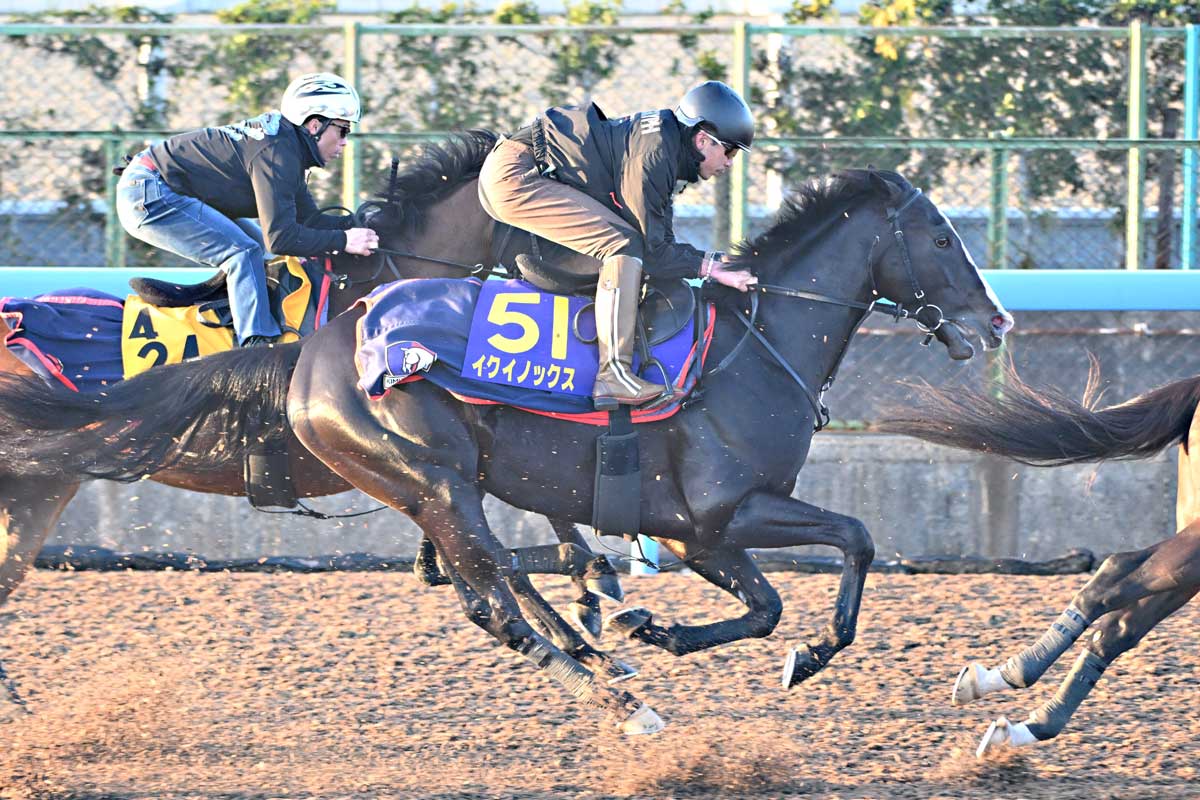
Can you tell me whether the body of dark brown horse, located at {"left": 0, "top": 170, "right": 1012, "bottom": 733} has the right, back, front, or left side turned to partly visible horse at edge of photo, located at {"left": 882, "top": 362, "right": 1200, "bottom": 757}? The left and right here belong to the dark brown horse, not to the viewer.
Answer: front

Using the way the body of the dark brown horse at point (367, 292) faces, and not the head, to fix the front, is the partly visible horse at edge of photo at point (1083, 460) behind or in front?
in front

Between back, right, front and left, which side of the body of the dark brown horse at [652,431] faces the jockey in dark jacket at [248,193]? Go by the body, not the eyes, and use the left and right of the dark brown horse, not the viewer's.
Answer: back

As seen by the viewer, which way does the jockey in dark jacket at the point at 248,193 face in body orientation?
to the viewer's right

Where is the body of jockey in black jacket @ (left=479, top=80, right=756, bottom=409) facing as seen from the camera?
to the viewer's right

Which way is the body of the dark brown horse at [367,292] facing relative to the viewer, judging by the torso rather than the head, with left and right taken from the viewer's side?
facing to the right of the viewer

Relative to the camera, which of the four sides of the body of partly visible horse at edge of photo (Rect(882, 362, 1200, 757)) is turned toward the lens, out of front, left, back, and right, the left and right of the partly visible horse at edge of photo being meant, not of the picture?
right

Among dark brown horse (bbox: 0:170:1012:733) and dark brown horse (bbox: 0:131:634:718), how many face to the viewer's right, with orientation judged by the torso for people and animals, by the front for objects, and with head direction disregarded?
2

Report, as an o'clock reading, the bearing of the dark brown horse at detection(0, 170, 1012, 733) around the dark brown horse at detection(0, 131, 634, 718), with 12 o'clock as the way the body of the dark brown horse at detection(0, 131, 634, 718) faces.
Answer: the dark brown horse at detection(0, 170, 1012, 733) is roughly at 1 o'clock from the dark brown horse at detection(0, 131, 634, 718).

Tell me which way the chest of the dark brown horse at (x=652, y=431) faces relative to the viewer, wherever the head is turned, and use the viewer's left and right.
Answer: facing to the right of the viewer
